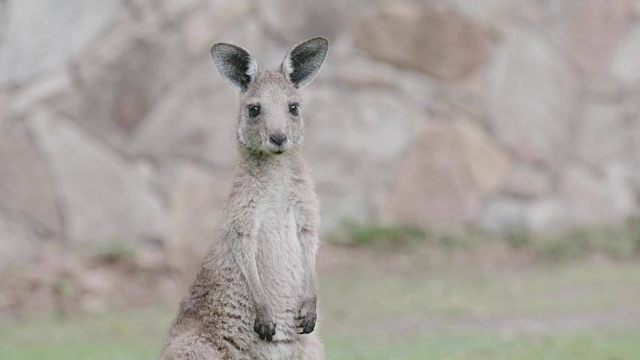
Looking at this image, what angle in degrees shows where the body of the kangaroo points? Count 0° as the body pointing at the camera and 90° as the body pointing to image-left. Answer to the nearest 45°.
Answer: approximately 315°

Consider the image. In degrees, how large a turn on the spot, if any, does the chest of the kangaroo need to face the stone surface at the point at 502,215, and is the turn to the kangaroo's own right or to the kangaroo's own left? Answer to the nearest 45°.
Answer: approximately 90° to the kangaroo's own left

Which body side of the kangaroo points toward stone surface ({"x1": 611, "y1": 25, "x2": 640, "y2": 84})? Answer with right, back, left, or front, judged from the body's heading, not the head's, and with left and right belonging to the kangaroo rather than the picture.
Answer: left

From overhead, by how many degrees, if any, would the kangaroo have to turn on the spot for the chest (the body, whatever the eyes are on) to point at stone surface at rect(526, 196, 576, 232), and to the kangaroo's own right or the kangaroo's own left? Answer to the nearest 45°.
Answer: approximately 90° to the kangaroo's own left

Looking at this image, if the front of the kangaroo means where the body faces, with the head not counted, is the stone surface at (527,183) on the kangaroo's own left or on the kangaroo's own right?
on the kangaroo's own left
